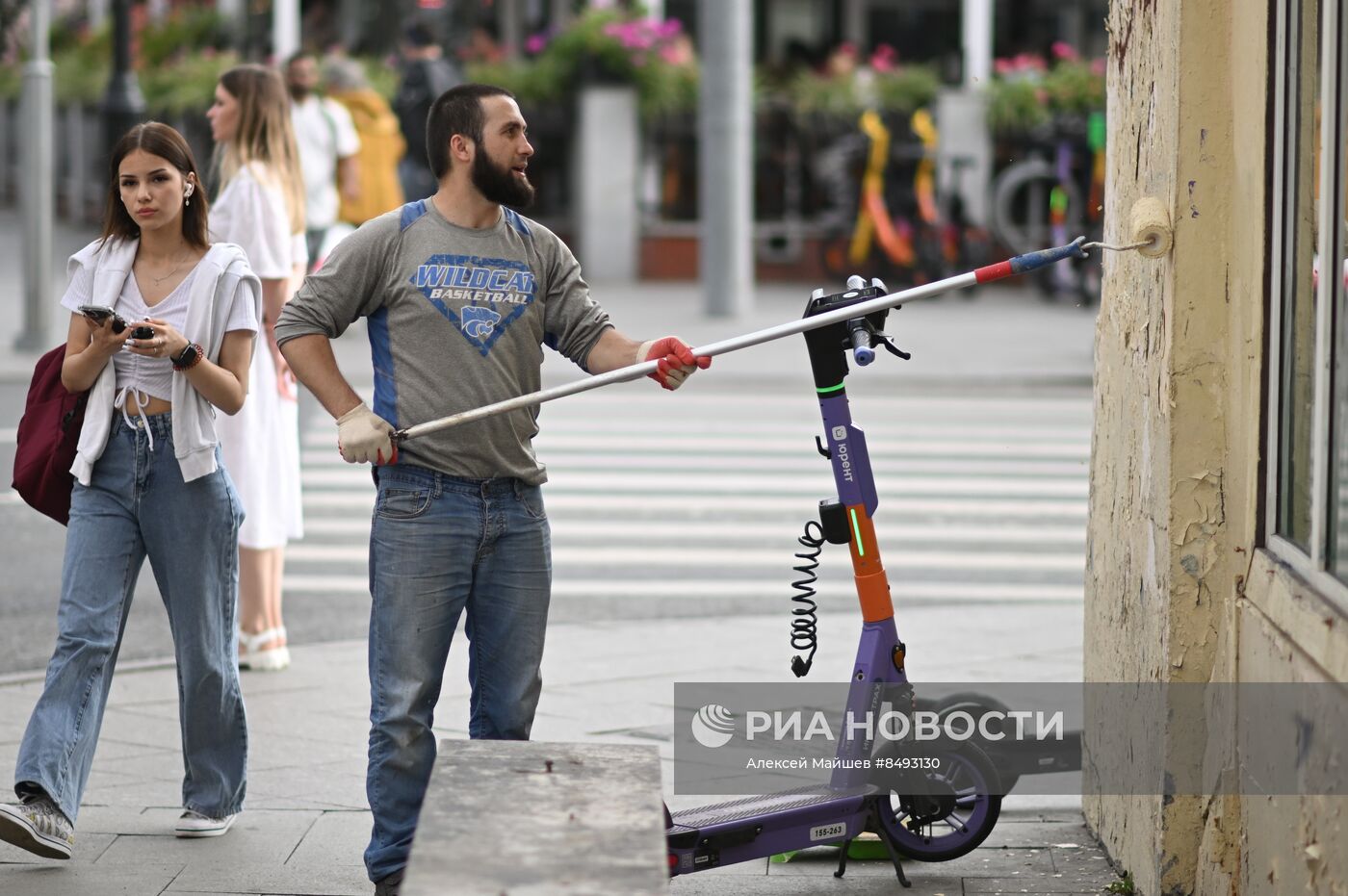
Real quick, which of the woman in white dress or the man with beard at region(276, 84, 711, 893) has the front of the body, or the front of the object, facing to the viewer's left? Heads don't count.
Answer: the woman in white dress

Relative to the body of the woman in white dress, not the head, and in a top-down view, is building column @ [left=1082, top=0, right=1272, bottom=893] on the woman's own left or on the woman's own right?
on the woman's own left

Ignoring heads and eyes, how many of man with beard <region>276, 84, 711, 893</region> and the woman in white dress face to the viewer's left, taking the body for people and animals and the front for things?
1

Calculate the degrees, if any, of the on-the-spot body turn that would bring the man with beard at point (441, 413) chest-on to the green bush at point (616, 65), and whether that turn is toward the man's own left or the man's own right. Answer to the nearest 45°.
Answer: approximately 135° to the man's own left

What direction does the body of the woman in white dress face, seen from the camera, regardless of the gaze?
to the viewer's left

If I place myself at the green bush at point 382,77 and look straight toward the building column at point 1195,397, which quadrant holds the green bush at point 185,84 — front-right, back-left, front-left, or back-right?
back-right

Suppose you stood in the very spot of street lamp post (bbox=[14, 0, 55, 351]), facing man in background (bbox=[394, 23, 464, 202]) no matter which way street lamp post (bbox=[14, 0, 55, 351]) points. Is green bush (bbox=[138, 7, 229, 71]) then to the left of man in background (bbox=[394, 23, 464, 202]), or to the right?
left

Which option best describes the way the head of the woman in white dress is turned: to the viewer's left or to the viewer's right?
to the viewer's left

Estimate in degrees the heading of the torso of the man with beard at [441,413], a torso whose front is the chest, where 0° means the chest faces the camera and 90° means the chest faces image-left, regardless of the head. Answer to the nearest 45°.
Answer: approximately 315°

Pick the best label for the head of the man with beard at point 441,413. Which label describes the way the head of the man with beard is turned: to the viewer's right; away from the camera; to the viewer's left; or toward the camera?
to the viewer's right
